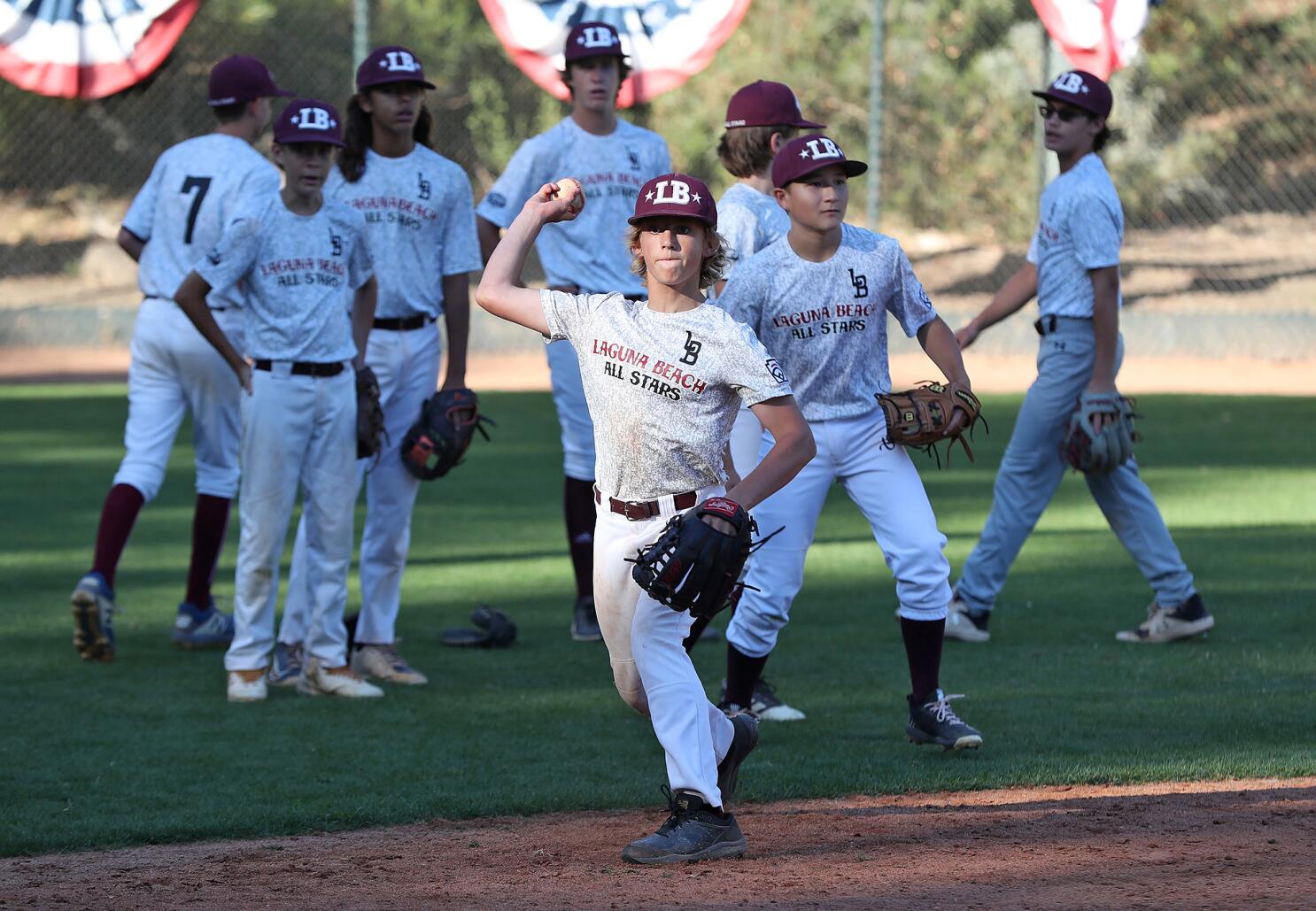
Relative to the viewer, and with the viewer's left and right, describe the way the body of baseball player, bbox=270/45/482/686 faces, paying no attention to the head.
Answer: facing the viewer

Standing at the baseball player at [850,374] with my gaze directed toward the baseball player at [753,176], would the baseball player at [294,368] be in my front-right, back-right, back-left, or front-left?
front-left

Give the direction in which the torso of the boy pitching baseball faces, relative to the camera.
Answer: toward the camera

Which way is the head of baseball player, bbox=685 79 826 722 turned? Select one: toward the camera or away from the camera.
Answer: away from the camera

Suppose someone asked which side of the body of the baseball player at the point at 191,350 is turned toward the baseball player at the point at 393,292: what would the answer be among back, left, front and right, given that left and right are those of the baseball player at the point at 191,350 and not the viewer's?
right

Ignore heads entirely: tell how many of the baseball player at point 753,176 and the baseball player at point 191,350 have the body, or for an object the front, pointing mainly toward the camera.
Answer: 0

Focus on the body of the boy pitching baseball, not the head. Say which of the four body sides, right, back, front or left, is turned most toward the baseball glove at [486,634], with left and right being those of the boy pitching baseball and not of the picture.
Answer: back

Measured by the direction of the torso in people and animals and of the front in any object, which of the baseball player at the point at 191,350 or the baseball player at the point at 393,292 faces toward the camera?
the baseball player at the point at 393,292

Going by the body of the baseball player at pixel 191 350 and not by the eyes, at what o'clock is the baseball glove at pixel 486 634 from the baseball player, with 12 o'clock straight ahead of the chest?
The baseball glove is roughly at 2 o'clock from the baseball player.

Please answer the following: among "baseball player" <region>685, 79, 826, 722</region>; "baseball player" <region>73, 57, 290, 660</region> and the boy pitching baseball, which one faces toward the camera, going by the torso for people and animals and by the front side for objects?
the boy pitching baseball
